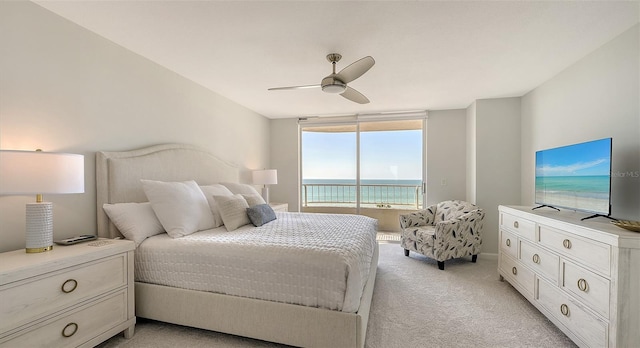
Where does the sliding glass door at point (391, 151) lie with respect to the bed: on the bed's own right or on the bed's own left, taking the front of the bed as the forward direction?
on the bed's own left

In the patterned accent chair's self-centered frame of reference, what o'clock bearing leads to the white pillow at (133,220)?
The white pillow is roughly at 12 o'clock from the patterned accent chair.

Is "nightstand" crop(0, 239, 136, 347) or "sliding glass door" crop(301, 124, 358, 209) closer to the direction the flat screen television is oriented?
the nightstand

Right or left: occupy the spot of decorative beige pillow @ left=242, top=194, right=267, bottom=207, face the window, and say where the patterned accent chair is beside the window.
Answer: right

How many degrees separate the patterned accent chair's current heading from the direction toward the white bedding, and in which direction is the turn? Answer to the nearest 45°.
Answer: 0° — it already faces it

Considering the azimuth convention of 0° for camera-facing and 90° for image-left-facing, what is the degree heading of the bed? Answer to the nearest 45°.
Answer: approximately 315°
